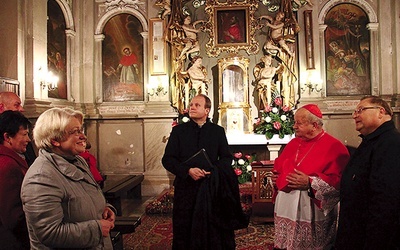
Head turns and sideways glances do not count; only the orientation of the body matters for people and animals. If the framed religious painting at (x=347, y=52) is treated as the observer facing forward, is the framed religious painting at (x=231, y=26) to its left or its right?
on its right

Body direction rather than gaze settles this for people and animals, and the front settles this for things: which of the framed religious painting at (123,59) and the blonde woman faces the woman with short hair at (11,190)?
the framed religious painting

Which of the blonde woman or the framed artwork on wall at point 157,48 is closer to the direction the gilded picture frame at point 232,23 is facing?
the blonde woman

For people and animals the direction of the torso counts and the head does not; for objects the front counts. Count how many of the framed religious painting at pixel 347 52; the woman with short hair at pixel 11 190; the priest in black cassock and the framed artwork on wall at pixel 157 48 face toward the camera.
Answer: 3

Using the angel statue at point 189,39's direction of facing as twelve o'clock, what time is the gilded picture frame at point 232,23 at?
The gilded picture frame is roughly at 10 o'clock from the angel statue.

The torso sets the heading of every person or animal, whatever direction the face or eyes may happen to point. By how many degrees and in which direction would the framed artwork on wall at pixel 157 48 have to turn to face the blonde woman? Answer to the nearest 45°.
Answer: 0° — it already faces them

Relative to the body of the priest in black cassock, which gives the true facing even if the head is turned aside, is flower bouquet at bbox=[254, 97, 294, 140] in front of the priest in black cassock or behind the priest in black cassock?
behind

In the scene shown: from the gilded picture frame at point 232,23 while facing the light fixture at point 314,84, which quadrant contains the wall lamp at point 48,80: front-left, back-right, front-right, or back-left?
back-right

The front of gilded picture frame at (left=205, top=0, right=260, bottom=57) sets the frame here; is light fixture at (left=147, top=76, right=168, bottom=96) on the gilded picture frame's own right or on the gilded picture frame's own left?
on the gilded picture frame's own right

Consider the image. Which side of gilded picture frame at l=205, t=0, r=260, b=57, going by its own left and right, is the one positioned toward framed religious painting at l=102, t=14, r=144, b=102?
right

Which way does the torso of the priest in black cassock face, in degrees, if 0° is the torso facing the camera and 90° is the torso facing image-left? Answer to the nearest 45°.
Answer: approximately 0°

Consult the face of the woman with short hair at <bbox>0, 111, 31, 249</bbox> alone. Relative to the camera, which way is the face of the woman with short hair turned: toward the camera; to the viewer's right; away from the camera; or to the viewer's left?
to the viewer's right

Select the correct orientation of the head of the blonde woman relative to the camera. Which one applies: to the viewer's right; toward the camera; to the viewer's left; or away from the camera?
to the viewer's right

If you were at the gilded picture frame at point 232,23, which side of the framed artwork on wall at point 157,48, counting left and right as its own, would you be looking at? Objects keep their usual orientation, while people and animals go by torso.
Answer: left
